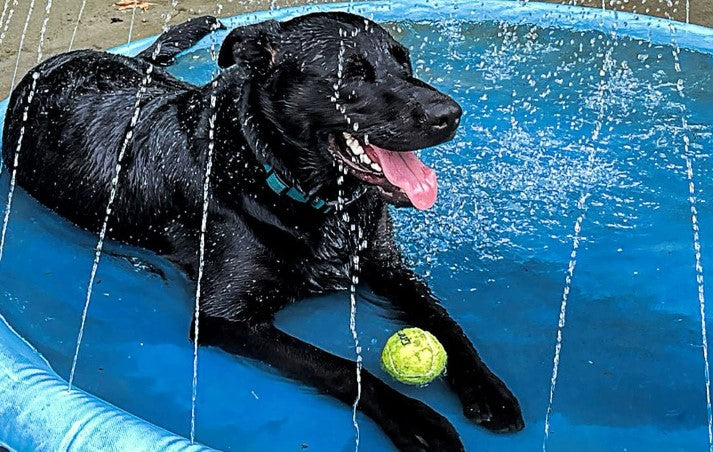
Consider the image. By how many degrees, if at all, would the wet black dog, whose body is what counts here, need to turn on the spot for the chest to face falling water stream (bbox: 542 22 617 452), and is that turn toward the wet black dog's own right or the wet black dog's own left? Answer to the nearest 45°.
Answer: approximately 45° to the wet black dog's own left

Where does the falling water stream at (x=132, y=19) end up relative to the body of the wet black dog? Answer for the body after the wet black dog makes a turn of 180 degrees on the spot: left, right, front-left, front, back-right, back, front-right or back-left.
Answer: front-right

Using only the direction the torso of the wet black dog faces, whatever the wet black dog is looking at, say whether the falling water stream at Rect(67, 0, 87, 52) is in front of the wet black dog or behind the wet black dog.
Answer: behind

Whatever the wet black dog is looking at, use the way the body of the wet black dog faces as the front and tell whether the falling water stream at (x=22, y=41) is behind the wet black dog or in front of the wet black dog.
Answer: behind

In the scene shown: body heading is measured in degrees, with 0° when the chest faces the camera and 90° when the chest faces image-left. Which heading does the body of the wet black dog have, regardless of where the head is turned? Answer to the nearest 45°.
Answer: approximately 315°
